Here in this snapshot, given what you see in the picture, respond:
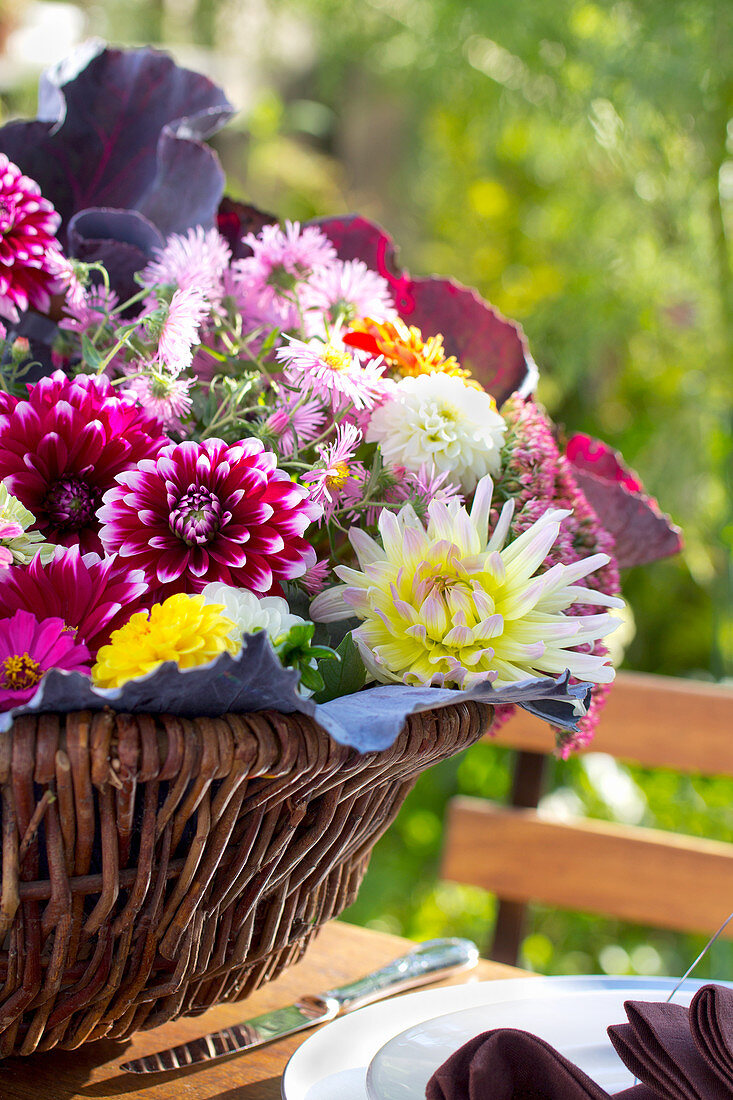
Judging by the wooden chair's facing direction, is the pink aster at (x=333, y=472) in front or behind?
in front

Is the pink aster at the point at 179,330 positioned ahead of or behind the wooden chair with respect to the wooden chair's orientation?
ahead

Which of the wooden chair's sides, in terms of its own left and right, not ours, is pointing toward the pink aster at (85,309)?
front

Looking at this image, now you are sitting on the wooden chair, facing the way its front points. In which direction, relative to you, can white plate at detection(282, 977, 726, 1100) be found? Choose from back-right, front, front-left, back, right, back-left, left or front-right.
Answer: front-left

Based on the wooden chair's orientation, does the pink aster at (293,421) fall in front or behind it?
in front

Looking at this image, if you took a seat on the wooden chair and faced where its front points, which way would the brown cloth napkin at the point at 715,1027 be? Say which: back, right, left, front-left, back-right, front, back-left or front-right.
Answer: front-left

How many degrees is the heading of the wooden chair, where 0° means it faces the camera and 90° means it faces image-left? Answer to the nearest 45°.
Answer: approximately 45°
